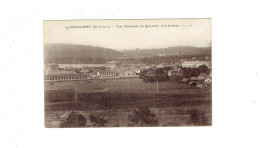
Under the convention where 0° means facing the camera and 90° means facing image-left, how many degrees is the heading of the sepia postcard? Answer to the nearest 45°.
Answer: approximately 0°
